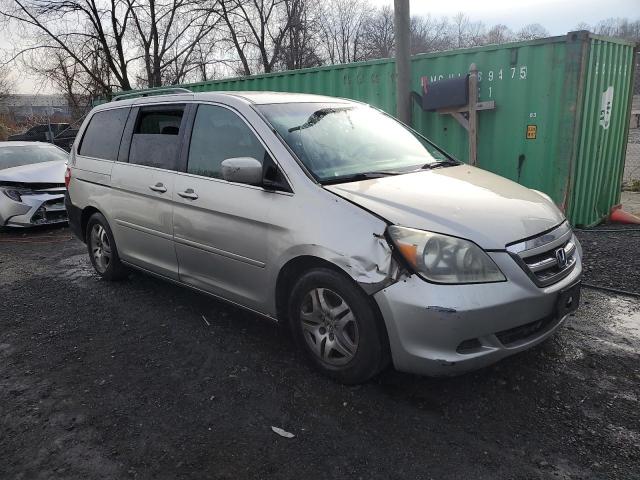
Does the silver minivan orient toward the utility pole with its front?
no

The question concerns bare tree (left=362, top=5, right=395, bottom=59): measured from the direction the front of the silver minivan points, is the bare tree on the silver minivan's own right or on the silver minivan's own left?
on the silver minivan's own left

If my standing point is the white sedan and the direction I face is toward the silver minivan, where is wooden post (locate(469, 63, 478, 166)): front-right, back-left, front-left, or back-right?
front-left

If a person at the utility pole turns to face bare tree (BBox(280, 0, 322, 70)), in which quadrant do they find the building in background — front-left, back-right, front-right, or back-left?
front-left

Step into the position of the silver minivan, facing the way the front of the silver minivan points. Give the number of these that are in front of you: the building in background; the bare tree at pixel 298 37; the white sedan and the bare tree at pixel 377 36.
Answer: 0

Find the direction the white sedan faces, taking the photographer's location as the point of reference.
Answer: facing the viewer and to the right of the viewer

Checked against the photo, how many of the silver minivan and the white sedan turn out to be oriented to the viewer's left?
0

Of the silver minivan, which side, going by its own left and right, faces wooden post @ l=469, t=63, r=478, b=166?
left

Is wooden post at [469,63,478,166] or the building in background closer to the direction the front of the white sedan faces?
the wooden post

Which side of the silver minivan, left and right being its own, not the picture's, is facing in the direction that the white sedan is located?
back

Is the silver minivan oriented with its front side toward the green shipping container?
no
